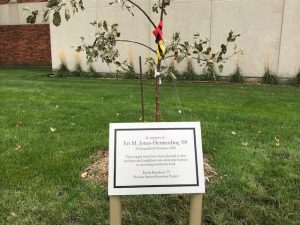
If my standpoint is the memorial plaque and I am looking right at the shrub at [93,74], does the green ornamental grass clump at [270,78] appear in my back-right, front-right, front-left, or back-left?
front-right

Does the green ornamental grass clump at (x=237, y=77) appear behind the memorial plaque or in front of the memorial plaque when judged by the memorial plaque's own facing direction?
behind

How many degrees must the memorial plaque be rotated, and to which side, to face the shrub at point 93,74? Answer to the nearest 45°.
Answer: approximately 180°

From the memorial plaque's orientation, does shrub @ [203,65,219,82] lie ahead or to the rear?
to the rear

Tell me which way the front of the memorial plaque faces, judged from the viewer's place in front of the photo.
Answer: facing the viewer

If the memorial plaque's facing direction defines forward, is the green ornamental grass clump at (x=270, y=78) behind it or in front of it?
behind
